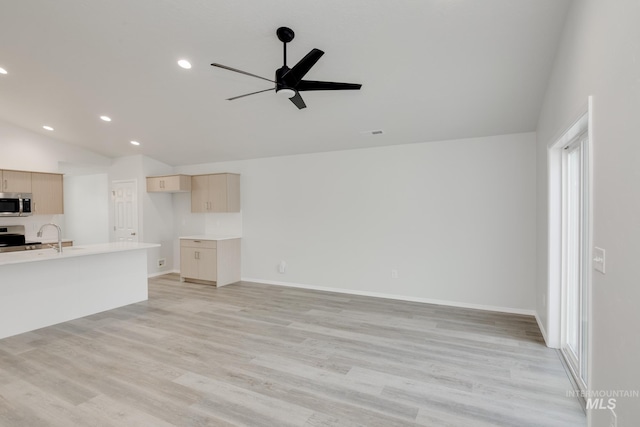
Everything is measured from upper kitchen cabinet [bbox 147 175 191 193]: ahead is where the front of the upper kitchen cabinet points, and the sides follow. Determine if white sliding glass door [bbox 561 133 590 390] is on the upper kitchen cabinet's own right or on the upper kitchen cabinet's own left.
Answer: on the upper kitchen cabinet's own left

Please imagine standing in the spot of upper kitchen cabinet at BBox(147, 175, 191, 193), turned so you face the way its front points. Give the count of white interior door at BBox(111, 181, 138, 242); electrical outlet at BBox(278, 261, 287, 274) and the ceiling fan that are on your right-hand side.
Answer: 1

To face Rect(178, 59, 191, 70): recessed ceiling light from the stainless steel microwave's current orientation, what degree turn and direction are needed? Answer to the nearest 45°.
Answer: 0° — it already faces it

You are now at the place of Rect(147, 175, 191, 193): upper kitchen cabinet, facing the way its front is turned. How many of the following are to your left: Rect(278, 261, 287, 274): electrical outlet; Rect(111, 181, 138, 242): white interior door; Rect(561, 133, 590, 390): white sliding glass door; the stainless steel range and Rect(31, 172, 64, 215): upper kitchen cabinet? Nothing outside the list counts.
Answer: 2

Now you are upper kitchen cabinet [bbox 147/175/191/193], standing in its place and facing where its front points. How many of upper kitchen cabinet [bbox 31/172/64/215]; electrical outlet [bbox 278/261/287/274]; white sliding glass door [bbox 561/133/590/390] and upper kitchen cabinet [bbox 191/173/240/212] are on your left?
3

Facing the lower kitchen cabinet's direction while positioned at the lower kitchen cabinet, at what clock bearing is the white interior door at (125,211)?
The white interior door is roughly at 3 o'clock from the lower kitchen cabinet.

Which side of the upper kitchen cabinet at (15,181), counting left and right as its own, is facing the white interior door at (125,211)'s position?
left

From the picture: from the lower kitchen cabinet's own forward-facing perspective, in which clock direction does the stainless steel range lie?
The stainless steel range is roughly at 2 o'clock from the lower kitchen cabinet.

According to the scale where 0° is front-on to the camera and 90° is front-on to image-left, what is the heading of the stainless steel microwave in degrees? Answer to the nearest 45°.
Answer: approximately 0°

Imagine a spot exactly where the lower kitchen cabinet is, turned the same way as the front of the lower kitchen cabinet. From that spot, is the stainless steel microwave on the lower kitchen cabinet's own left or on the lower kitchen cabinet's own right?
on the lower kitchen cabinet's own right
